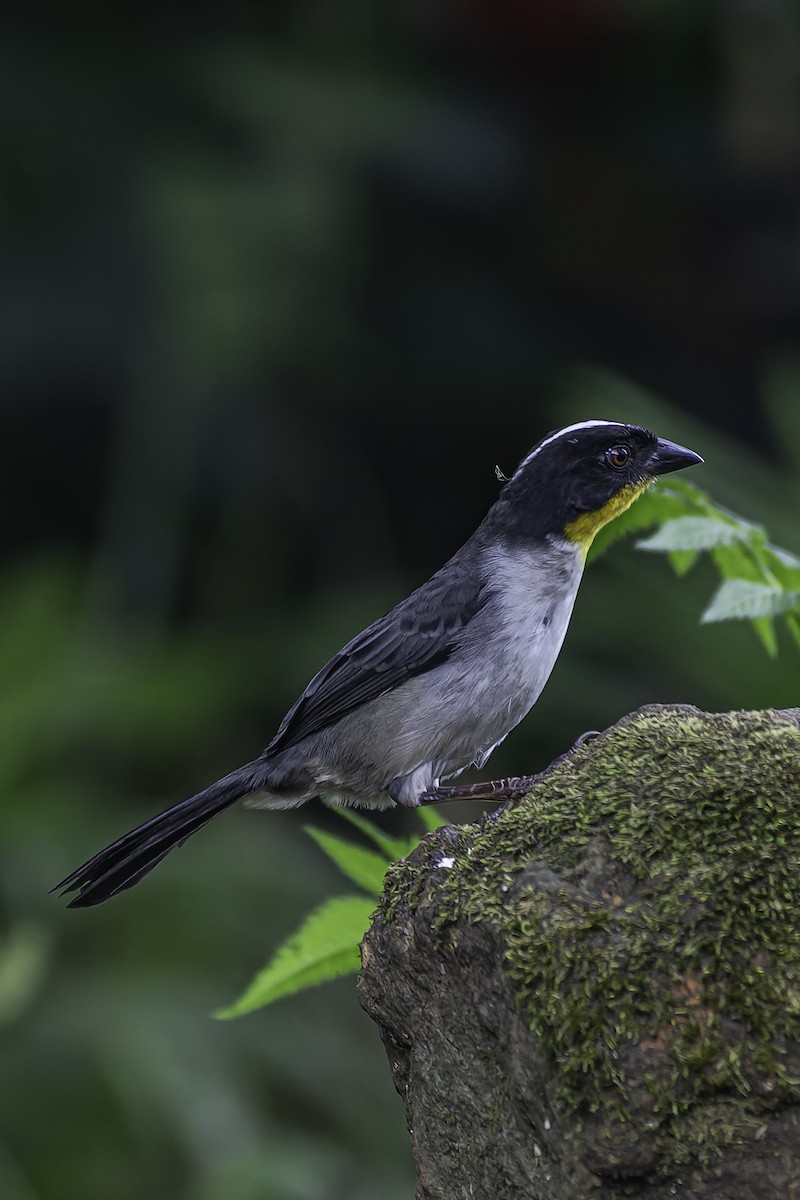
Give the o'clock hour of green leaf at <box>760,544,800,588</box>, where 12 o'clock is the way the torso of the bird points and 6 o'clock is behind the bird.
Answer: The green leaf is roughly at 1 o'clock from the bird.

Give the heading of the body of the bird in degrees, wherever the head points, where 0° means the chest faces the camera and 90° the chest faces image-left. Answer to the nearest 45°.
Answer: approximately 270°

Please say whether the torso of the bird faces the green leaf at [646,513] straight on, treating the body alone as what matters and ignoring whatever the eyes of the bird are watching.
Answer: yes

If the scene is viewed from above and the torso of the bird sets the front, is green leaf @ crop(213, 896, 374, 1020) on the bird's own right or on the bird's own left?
on the bird's own left

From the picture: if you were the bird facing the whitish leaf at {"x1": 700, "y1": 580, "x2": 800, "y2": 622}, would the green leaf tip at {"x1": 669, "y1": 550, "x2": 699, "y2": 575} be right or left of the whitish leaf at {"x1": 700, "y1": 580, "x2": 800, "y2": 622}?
left

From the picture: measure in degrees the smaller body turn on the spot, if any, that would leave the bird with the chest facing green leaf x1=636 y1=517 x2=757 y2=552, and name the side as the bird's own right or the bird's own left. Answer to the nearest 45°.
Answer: approximately 45° to the bird's own right

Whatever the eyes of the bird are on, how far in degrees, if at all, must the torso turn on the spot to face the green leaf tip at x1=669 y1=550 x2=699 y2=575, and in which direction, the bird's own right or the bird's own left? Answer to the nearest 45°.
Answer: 0° — it already faces it

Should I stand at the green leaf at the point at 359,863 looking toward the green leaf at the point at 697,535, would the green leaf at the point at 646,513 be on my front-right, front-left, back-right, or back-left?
front-left
